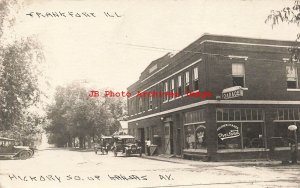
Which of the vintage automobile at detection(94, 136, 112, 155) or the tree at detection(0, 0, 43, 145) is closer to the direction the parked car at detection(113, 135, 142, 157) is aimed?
the tree
